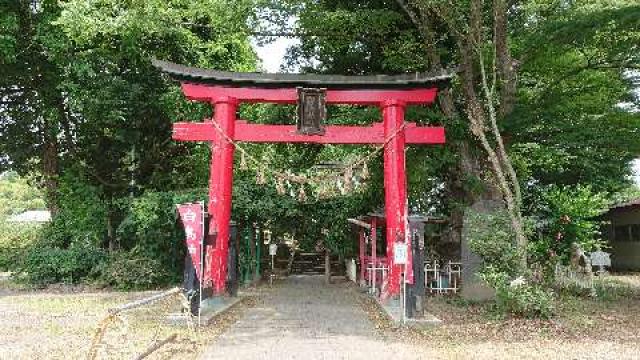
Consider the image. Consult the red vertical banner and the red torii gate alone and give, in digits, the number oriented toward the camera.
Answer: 2

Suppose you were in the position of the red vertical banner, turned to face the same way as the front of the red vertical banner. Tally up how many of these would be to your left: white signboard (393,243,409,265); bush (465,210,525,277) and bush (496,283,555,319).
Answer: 3

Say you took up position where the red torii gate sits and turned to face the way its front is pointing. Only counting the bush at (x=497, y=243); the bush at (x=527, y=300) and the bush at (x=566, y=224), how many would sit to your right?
0

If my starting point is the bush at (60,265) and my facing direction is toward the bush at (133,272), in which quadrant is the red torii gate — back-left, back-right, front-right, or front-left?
front-right

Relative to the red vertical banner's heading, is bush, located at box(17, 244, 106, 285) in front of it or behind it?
behind

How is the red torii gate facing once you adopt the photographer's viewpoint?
facing the viewer

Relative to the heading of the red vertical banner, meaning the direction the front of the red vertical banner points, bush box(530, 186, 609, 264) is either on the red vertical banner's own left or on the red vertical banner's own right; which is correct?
on the red vertical banner's own left

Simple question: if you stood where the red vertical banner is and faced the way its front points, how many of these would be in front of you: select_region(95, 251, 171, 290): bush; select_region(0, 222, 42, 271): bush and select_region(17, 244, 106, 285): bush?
0

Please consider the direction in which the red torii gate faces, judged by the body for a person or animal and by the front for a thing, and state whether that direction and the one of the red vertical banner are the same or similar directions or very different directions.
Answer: same or similar directions

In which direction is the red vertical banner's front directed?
toward the camera

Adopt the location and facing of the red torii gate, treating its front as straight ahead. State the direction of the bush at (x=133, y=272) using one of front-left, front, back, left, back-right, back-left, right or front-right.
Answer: back-right

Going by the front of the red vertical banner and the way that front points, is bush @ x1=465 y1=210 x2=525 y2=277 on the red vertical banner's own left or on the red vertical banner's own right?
on the red vertical banner's own left

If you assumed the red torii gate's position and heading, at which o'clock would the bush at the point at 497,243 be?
The bush is roughly at 10 o'clock from the red torii gate.

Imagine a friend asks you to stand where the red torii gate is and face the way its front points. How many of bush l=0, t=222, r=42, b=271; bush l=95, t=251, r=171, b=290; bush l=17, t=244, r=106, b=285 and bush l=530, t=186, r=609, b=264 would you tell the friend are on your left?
1

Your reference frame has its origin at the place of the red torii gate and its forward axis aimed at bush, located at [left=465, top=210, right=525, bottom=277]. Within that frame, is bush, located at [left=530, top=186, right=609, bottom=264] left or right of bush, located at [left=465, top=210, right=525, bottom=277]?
left

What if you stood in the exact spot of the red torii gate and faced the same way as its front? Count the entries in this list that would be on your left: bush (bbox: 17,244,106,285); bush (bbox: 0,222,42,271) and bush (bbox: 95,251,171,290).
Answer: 0
